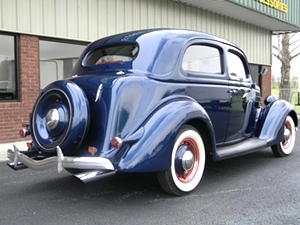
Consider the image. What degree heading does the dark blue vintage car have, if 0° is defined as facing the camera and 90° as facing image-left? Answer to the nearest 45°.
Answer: approximately 225°
